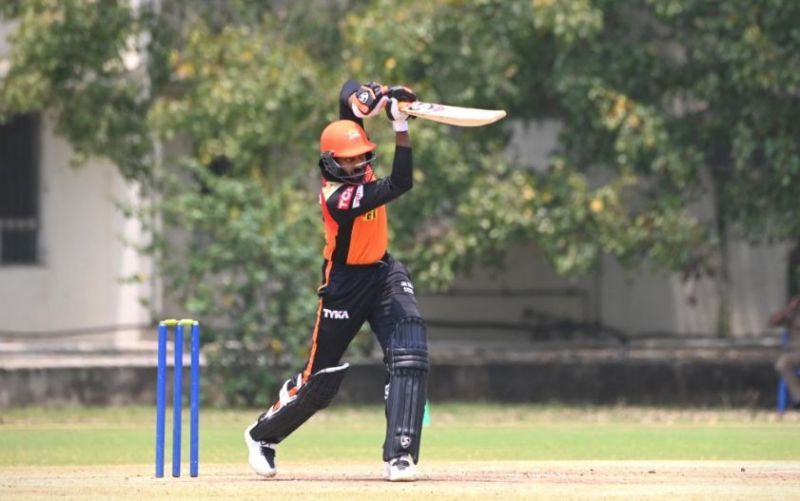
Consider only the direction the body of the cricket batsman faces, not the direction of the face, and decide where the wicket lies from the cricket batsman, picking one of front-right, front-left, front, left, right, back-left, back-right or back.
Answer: back-right

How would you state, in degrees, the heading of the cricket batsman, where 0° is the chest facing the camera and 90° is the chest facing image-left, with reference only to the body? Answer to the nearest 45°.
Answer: approximately 315°
